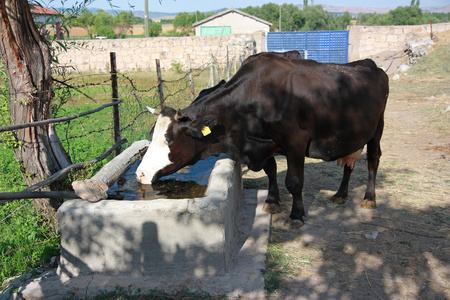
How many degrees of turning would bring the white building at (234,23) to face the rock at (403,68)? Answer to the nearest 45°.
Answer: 0° — it already faces it

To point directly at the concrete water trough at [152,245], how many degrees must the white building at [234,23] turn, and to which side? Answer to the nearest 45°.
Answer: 0° — it already faces it

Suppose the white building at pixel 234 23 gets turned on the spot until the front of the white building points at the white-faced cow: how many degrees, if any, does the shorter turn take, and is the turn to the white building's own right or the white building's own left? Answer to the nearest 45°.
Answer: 0° — it already faces it

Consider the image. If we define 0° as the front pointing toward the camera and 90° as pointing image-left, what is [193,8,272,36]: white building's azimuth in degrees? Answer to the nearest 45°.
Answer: approximately 0°

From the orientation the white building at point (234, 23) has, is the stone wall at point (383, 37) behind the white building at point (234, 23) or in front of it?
in front

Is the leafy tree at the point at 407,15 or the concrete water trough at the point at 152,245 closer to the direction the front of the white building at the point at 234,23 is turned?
the concrete water trough

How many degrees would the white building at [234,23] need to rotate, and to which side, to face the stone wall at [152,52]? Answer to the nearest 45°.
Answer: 0° — it already faces it
